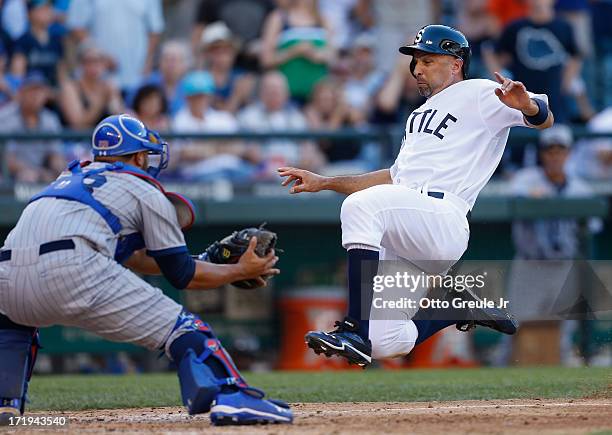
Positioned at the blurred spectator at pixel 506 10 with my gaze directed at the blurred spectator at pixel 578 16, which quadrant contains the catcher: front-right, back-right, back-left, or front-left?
back-right

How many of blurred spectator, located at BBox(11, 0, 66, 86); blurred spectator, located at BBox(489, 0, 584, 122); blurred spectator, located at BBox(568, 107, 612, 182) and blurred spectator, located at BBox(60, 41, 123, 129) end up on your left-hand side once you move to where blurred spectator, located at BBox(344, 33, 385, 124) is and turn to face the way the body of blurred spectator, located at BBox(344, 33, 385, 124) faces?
2

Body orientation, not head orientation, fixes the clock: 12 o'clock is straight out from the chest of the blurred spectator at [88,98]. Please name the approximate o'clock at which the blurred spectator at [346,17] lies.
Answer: the blurred spectator at [346,17] is roughly at 8 o'clock from the blurred spectator at [88,98].

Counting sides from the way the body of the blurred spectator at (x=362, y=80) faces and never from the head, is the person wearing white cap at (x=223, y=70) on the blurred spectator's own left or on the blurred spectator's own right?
on the blurred spectator's own right

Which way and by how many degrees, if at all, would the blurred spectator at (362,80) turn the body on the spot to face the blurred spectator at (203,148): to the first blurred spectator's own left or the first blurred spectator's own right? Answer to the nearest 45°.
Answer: approximately 45° to the first blurred spectator's own right
